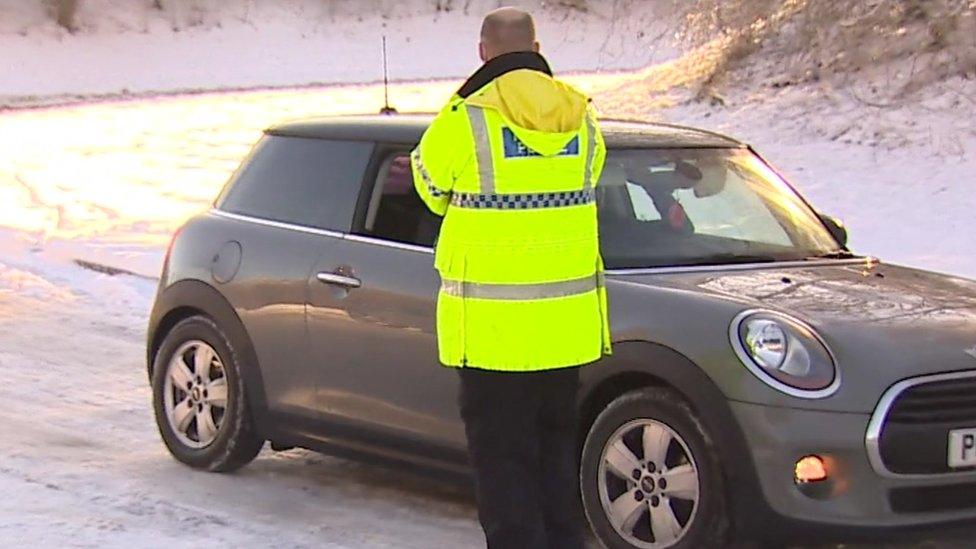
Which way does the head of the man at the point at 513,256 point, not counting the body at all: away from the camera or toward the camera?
away from the camera

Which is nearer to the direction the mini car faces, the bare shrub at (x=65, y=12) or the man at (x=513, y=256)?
the man

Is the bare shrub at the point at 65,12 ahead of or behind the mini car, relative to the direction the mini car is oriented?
behind

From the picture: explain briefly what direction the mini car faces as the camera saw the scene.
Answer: facing the viewer and to the right of the viewer
